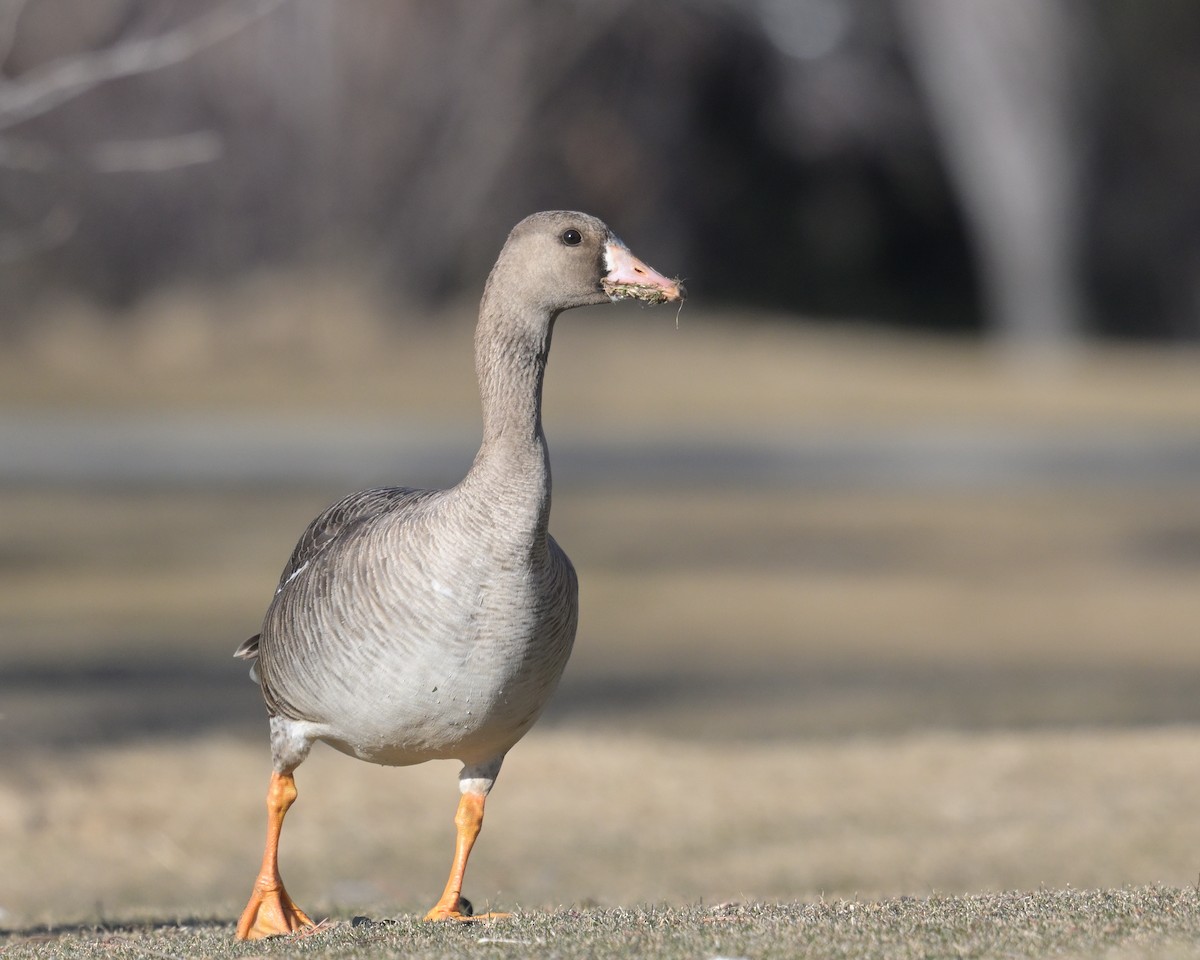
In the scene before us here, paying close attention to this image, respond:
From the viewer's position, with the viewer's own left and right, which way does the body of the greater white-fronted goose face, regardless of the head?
facing the viewer and to the right of the viewer

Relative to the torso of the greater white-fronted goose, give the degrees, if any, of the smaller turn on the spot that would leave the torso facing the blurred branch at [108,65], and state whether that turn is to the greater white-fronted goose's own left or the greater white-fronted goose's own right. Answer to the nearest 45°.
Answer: approximately 180°

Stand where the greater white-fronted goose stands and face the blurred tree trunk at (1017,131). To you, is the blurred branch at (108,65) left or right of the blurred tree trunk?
left

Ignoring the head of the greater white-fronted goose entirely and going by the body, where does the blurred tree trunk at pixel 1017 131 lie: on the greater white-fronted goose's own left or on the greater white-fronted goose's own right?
on the greater white-fronted goose's own left
